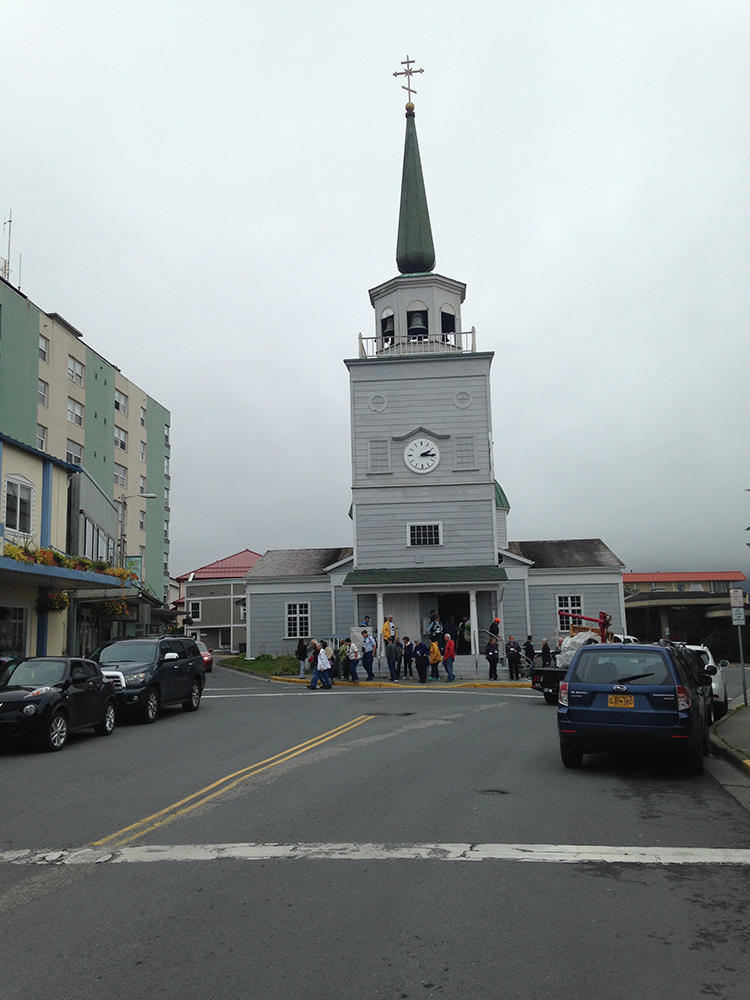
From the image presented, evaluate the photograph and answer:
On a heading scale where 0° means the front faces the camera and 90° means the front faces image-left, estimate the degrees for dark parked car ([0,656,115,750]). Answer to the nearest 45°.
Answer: approximately 45°

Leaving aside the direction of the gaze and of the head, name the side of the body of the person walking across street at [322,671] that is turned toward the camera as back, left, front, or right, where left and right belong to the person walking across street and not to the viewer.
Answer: left

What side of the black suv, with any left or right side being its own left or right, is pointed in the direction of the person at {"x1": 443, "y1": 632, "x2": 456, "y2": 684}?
back

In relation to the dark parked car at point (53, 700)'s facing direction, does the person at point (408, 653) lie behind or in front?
behind

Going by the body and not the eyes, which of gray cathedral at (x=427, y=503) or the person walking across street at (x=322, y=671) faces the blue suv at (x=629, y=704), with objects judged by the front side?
the gray cathedral

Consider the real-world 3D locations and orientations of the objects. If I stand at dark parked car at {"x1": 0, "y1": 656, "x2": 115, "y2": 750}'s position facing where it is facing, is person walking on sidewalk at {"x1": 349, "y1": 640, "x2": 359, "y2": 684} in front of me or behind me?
behind

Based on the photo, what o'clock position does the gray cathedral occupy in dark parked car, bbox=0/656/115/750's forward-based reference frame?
The gray cathedral is roughly at 6 o'clock from the dark parked car.

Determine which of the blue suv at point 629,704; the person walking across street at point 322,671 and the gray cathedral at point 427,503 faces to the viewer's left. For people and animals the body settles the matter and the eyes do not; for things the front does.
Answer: the person walking across street

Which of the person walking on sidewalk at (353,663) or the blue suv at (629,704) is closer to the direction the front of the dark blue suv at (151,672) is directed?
the blue suv

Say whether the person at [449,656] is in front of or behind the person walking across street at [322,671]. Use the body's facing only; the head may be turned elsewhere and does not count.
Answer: behind

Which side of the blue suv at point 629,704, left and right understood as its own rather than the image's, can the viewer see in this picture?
back
